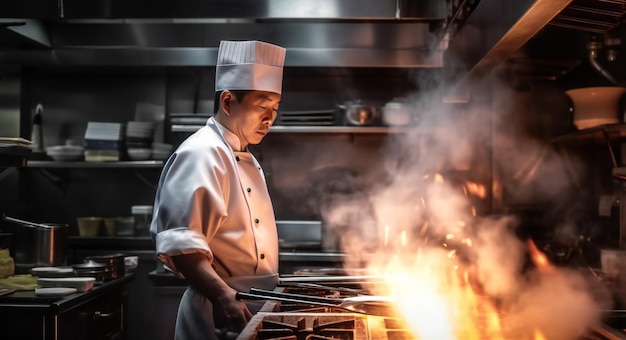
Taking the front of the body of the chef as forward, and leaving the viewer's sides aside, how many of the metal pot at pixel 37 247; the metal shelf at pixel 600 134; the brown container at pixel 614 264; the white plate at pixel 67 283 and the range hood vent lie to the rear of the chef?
2

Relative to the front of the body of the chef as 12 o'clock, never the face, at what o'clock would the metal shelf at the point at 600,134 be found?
The metal shelf is roughly at 10 o'clock from the chef.

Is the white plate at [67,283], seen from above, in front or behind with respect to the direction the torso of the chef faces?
behind

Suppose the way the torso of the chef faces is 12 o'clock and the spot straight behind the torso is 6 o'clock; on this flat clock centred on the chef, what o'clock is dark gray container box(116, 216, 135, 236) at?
The dark gray container is roughly at 7 o'clock from the chef.

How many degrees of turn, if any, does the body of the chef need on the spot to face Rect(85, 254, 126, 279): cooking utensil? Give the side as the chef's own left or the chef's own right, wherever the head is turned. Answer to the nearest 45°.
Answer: approximately 180°

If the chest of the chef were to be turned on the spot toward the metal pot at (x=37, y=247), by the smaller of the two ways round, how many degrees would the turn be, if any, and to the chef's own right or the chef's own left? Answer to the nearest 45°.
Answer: approximately 180°

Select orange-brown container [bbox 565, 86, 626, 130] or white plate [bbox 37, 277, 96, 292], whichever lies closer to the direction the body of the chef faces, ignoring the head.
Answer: the orange-brown container

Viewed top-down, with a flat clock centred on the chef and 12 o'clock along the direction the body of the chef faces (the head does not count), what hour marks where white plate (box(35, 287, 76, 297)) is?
The white plate is roughly at 6 o'clock from the chef.

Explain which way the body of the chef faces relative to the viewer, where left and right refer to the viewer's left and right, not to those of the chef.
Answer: facing the viewer and to the right of the viewer

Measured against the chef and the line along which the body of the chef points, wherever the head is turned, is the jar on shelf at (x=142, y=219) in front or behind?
behind
